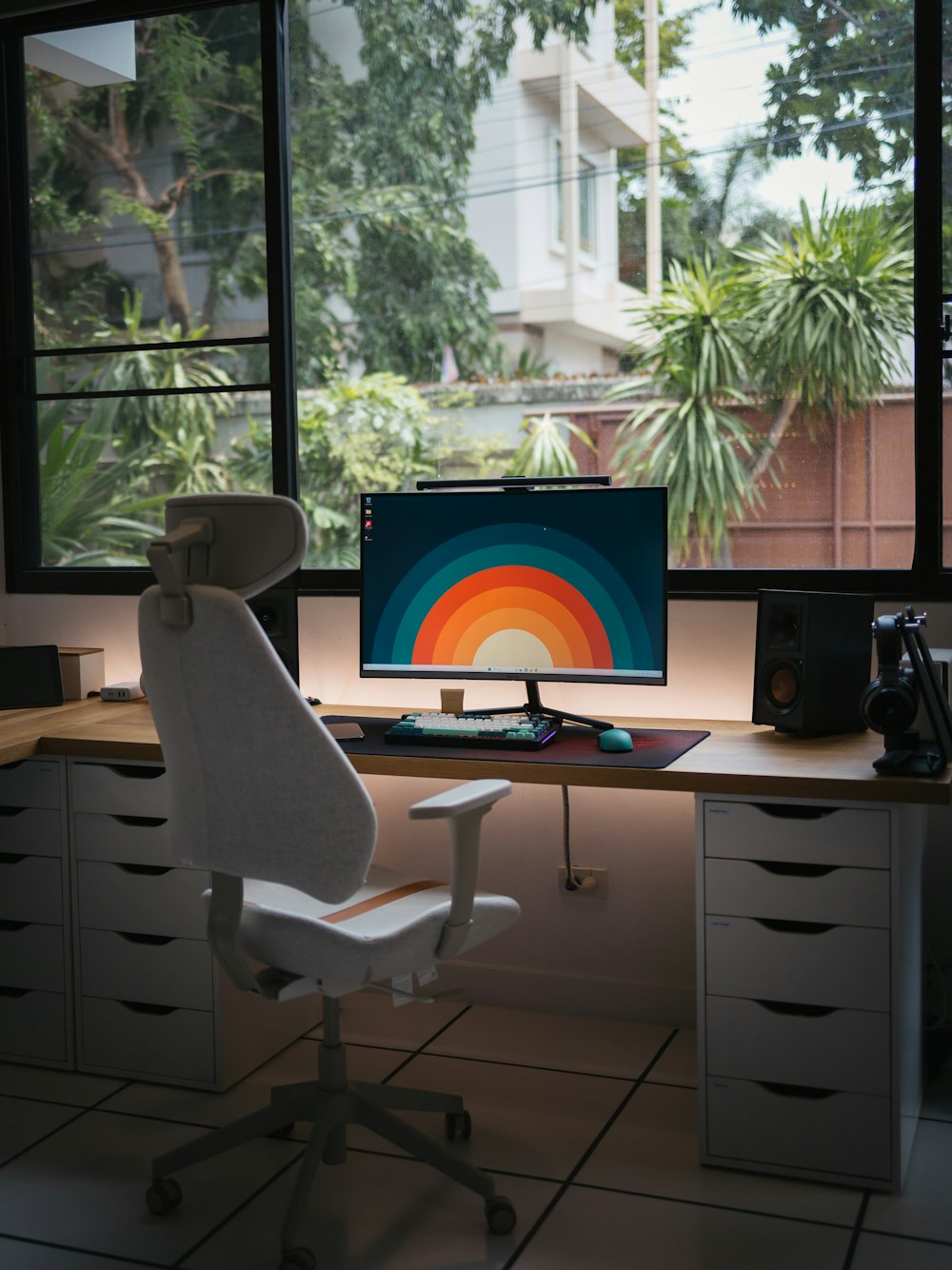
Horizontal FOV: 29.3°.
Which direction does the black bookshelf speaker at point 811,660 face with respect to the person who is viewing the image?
facing the viewer and to the left of the viewer

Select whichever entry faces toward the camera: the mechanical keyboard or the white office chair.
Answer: the mechanical keyboard

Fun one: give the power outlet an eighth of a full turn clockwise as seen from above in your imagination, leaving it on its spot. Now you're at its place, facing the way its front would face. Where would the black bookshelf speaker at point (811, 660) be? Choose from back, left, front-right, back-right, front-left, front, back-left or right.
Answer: left

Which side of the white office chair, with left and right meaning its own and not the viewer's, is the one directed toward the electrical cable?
front

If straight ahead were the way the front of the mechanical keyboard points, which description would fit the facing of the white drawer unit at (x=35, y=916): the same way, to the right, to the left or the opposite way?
the same way

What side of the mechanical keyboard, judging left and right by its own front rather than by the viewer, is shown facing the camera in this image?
front

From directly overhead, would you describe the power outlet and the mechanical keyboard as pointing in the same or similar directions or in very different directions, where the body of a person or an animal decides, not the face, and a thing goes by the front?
same or similar directions

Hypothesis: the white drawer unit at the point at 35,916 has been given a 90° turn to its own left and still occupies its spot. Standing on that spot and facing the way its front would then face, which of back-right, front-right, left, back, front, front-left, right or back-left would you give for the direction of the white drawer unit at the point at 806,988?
front-right

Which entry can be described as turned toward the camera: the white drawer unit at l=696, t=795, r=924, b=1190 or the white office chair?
the white drawer unit

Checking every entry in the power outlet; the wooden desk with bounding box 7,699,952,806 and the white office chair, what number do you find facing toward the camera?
2

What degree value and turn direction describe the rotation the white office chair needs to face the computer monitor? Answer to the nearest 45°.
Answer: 0° — it already faces it

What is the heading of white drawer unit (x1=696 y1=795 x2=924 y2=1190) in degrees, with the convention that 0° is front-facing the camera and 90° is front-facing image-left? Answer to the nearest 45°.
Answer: approximately 0°

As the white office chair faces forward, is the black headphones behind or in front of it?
in front

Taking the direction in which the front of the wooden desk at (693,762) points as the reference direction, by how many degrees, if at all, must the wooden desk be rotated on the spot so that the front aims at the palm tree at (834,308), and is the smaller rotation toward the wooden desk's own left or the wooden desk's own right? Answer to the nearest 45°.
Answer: approximately 135° to the wooden desk's own left

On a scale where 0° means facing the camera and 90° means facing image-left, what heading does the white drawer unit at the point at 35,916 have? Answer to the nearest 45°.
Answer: approximately 0°

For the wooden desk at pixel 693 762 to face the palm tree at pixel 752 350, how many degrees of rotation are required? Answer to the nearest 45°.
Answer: approximately 180°

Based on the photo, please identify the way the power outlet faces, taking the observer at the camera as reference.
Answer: facing the viewer
